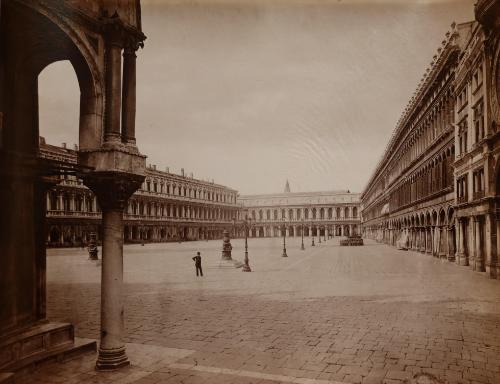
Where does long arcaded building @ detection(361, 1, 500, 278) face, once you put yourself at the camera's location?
facing to the left of the viewer
